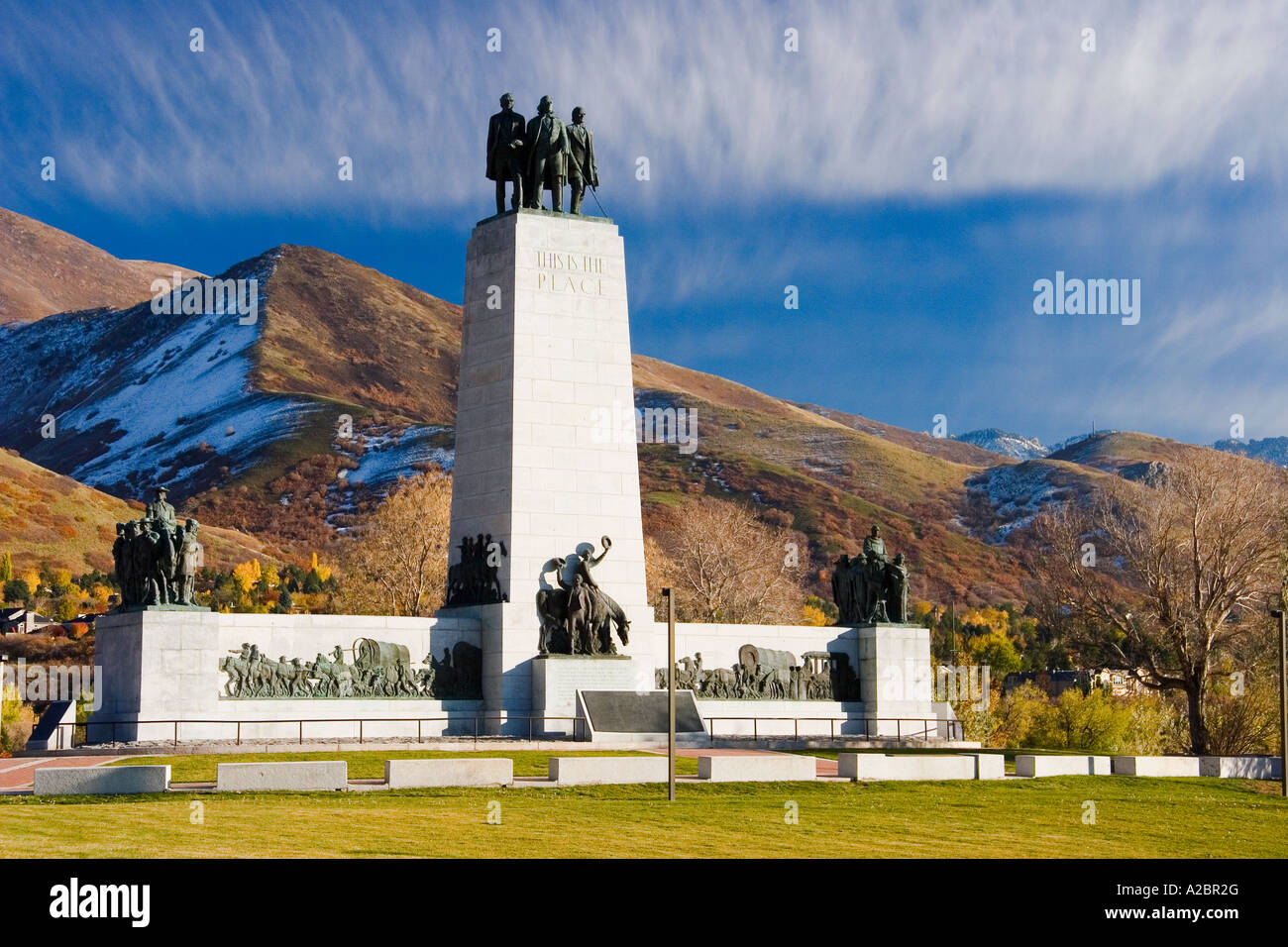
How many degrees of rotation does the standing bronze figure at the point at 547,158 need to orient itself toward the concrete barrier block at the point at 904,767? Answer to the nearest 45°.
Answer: approximately 45° to its left

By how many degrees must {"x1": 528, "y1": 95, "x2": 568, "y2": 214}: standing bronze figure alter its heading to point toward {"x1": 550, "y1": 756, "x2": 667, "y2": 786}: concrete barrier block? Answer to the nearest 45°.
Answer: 0° — it already faces it

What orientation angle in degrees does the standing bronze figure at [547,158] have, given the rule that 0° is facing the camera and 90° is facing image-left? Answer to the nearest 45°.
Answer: approximately 0°

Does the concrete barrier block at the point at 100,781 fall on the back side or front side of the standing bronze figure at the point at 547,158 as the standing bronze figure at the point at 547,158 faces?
on the front side

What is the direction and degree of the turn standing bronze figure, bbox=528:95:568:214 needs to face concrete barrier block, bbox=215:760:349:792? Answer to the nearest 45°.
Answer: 0° — it already faces it

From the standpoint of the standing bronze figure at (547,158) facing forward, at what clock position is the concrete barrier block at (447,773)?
The concrete barrier block is roughly at 12 o'clock from the standing bronze figure.

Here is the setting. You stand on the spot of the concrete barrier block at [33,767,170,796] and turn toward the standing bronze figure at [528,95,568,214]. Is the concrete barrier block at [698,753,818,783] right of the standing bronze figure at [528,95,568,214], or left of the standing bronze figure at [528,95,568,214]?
right
